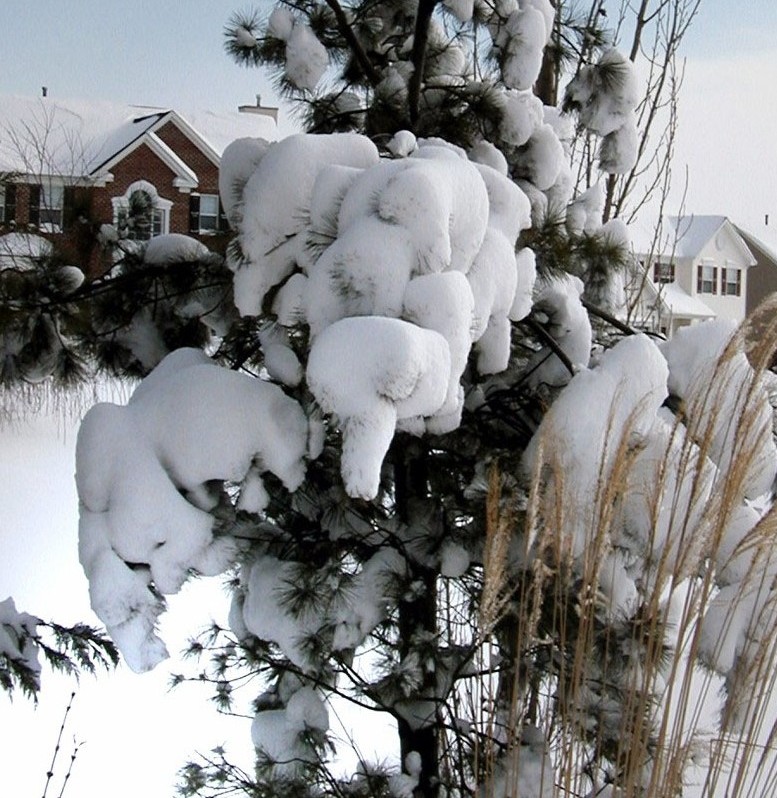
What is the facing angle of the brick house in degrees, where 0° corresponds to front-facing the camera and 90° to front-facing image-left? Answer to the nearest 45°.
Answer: approximately 0°
